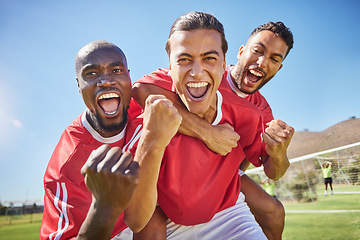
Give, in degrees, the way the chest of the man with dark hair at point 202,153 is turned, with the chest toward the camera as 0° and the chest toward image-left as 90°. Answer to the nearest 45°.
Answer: approximately 0°

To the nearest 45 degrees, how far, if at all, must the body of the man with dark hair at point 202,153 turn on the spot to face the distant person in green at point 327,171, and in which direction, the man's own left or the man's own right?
approximately 135° to the man's own left

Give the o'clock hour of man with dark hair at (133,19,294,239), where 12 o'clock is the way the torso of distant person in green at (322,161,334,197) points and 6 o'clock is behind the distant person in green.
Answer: The man with dark hair is roughly at 12 o'clock from the distant person in green.

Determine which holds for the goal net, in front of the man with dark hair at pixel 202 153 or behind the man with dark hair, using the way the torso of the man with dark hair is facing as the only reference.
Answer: behind

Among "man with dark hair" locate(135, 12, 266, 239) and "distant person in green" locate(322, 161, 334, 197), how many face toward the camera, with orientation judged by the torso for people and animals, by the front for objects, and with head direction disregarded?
2

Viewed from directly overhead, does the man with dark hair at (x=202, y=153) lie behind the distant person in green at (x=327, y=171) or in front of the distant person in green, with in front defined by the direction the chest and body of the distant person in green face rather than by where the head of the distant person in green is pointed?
in front

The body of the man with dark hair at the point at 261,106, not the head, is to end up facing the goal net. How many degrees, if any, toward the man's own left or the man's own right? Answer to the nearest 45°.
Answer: approximately 180°

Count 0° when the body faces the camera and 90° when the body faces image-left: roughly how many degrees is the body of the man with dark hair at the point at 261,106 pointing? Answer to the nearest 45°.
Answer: approximately 0°

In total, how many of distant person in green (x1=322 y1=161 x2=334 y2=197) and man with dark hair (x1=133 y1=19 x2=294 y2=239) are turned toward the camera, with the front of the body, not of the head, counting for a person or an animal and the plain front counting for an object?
2
